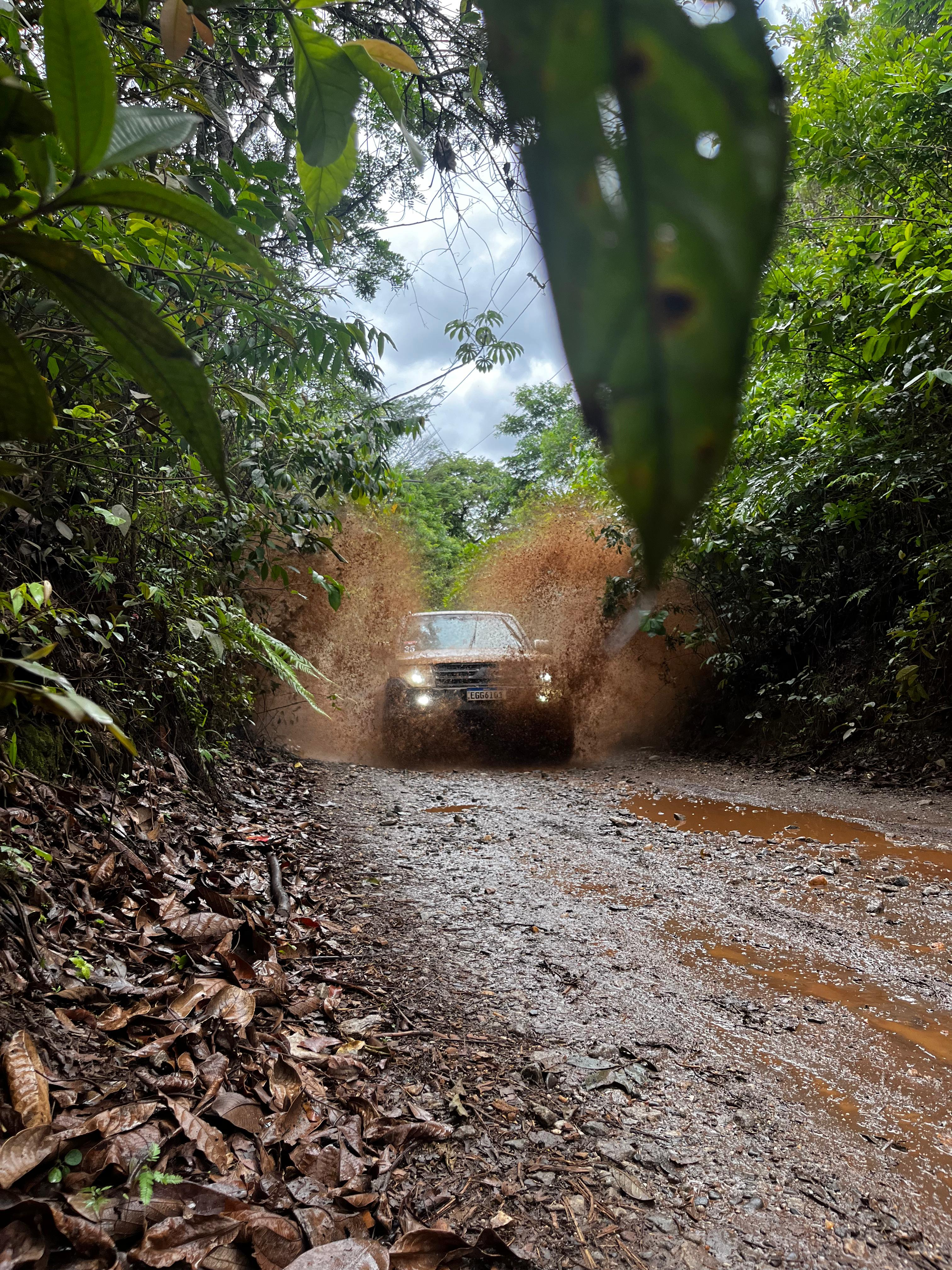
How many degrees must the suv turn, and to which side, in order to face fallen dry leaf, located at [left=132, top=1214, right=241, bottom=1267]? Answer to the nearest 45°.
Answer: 0° — it already faces it

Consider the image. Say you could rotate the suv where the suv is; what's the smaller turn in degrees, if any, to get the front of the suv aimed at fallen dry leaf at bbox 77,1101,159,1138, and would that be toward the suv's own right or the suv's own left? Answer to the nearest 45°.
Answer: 0° — it already faces it

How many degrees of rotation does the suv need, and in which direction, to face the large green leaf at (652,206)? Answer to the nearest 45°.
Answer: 0° — it already faces it

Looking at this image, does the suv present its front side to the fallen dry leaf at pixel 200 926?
yes

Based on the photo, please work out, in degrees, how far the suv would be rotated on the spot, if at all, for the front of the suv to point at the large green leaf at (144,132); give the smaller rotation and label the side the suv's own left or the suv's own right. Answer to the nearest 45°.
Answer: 0° — it already faces it

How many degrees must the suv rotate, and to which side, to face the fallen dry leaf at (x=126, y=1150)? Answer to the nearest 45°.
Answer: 0° — it already faces it

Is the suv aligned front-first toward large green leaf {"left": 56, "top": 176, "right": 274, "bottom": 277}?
yes

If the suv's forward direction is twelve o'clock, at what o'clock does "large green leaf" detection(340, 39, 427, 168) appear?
The large green leaf is roughly at 12 o'clock from the suv.

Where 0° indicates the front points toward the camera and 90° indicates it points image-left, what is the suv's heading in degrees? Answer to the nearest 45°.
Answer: approximately 0°

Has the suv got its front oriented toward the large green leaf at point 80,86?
yes

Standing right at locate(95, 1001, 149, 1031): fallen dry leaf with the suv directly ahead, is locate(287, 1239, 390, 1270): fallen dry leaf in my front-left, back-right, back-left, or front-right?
back-right
